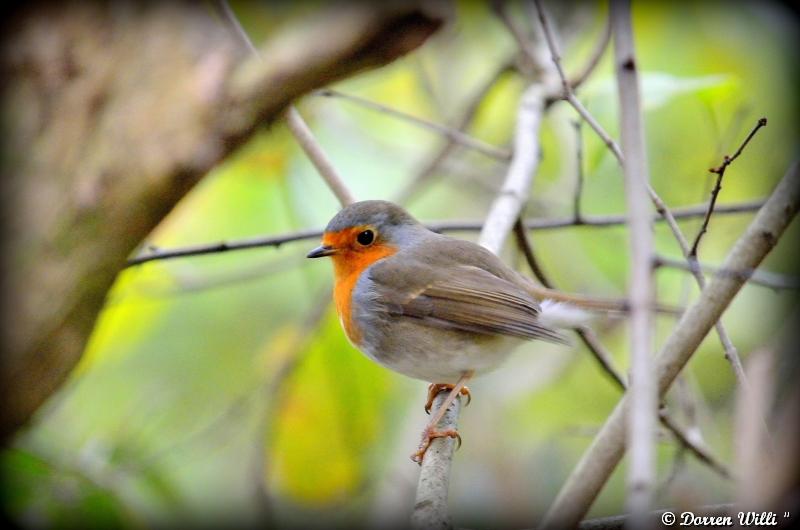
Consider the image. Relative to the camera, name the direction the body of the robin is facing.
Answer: to the viewer's left

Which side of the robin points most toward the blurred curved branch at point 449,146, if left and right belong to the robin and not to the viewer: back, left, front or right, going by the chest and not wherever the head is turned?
right

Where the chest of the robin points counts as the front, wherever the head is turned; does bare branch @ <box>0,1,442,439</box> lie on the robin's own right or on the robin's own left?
on the robin's own left
